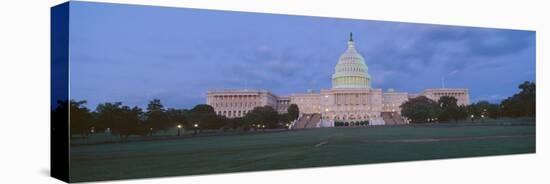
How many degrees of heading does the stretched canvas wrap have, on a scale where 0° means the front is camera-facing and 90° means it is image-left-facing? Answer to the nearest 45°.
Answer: approximately 315°
